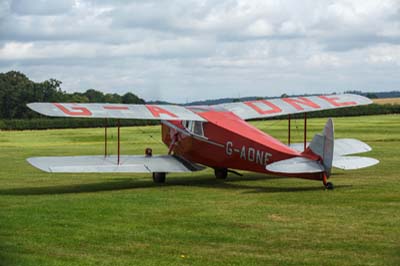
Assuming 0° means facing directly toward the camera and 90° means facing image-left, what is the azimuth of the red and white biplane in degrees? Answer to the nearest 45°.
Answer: approximately 135°
